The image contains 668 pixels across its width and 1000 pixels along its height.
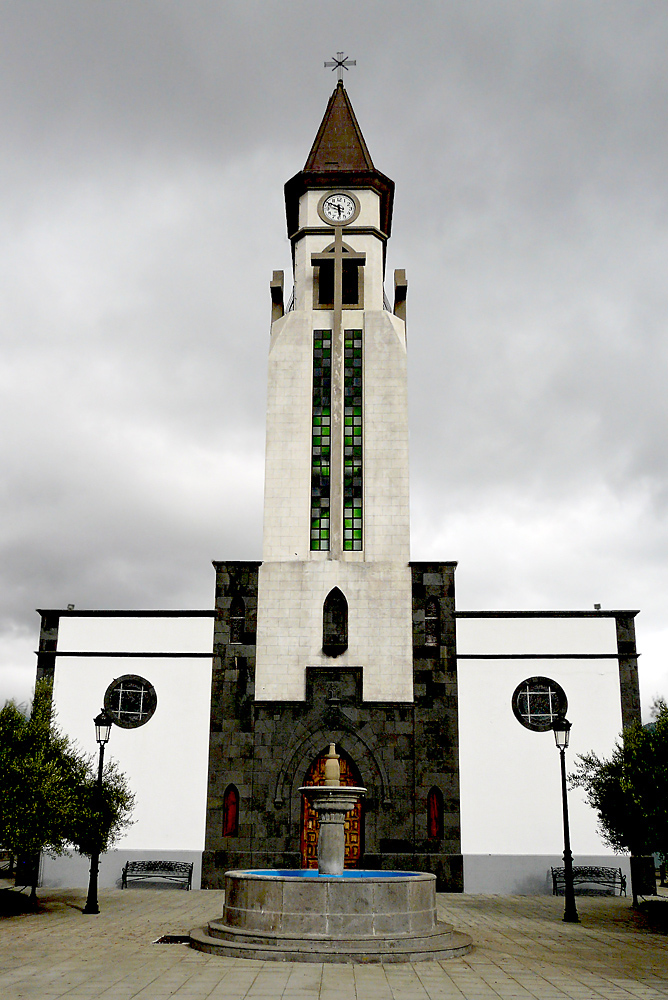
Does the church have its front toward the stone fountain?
yes

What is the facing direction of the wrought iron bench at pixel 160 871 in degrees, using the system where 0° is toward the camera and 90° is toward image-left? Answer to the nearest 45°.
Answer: approximately 0°

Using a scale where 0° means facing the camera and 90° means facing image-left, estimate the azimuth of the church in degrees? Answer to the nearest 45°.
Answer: approximately 0°

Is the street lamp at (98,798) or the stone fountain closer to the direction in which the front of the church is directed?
the stone fountain

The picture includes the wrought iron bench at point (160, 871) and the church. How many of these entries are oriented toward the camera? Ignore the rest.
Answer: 2

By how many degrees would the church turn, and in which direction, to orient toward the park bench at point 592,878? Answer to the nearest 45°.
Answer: approximately 90° to its left
